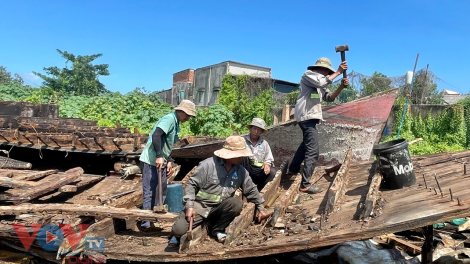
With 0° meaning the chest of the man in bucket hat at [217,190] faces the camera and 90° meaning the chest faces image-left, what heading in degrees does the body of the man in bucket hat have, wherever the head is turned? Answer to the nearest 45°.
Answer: approximately 315°

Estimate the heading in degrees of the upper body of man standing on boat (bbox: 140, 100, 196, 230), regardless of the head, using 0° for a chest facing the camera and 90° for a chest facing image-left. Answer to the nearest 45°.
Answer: approximately 270°

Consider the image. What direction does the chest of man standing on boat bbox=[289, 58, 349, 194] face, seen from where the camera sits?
to the viewer's right

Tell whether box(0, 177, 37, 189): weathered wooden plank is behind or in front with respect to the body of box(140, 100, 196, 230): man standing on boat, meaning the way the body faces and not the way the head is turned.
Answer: behind

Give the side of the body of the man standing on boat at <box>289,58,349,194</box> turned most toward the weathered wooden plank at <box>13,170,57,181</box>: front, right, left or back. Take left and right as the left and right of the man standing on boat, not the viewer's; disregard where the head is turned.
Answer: back

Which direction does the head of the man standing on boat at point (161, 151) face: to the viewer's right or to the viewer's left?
to the viewer's right
